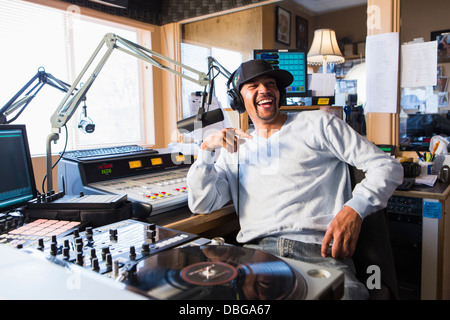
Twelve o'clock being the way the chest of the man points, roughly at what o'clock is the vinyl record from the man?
The vinyl record is roughly at 12 o'clock from the man.

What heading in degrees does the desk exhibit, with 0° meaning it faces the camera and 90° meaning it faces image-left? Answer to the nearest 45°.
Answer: approximately 45°

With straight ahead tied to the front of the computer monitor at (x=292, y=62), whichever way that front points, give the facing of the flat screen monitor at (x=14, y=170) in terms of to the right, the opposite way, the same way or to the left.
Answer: to the left

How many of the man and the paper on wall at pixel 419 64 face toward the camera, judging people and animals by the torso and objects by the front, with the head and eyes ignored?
2

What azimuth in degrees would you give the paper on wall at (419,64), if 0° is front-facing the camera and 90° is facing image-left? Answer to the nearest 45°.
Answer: approximately 0°

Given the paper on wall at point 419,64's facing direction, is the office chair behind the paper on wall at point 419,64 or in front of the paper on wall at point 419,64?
in front

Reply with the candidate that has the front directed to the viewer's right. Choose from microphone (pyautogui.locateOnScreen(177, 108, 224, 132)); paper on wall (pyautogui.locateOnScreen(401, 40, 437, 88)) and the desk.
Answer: the microphone

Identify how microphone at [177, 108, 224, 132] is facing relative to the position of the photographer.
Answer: facing to the right of the viewer

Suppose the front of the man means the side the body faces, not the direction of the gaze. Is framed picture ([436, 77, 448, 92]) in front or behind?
behind
